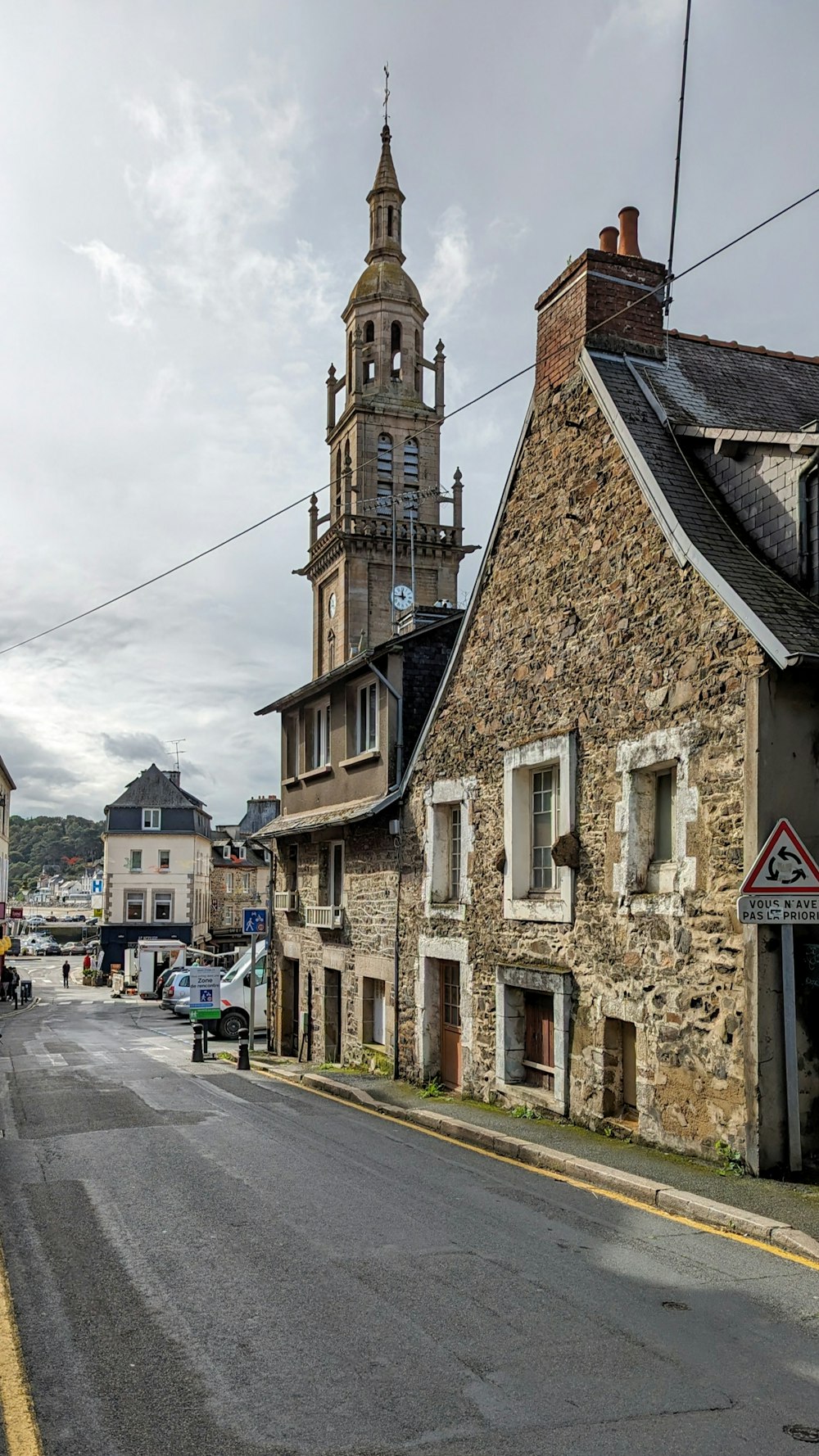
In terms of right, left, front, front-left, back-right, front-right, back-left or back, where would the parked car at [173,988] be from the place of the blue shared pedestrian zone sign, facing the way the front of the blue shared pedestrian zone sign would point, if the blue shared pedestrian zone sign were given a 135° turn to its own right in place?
front-right

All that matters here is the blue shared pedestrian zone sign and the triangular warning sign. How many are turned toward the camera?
2

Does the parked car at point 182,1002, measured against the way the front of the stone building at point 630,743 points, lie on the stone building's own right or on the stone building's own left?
on the stone building's own right

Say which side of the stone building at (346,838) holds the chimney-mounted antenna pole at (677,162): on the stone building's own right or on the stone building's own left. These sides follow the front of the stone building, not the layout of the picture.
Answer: on the stone building's own left

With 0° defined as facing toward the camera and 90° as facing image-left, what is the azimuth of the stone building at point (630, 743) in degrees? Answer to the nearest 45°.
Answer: approximately 45°

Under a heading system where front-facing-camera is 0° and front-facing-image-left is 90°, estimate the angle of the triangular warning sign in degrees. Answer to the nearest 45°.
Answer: approximately 0°
